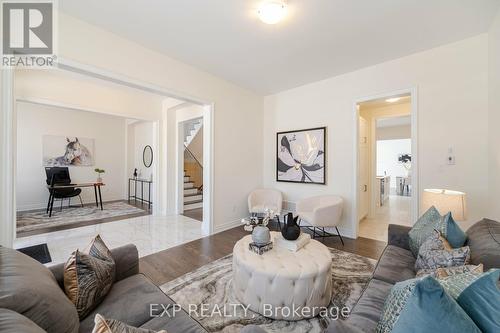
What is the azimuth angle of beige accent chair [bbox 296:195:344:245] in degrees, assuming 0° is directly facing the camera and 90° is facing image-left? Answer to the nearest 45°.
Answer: approximately 45°

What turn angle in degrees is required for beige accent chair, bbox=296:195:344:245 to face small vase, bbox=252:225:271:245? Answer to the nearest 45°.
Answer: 0° — it already faces it

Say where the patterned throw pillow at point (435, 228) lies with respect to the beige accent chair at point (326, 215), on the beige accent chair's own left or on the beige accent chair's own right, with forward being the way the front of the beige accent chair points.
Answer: on the beige accent chair's own left

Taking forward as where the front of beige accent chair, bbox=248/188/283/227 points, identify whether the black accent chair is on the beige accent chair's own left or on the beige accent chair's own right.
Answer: on the beige accent chair's own right
